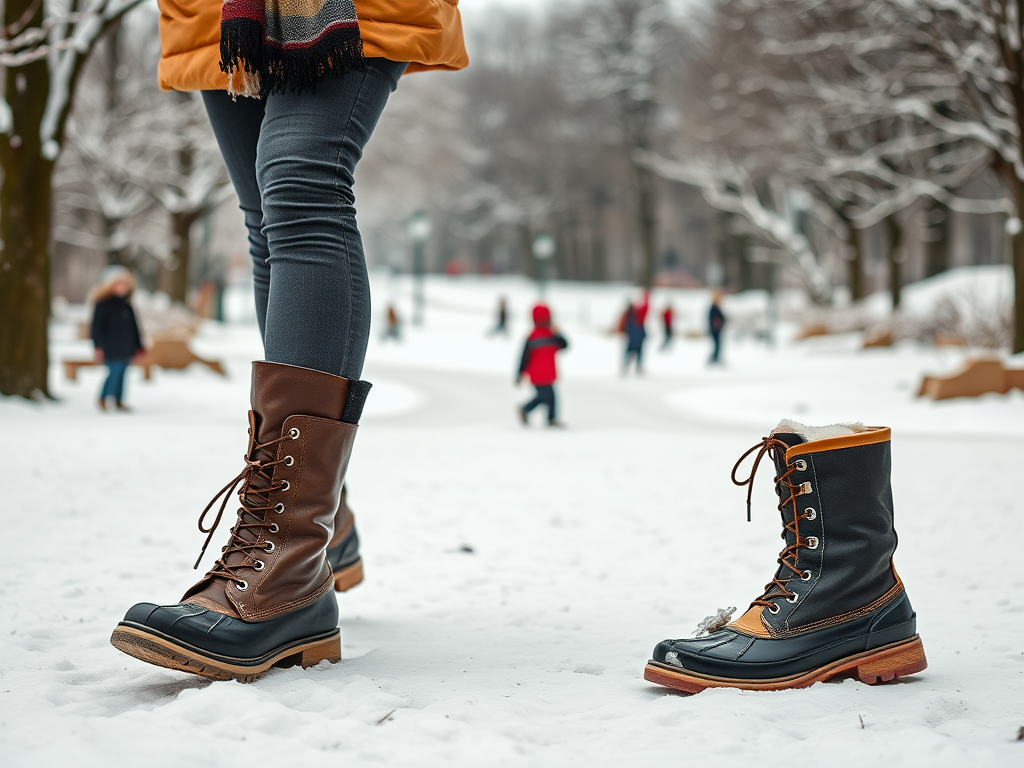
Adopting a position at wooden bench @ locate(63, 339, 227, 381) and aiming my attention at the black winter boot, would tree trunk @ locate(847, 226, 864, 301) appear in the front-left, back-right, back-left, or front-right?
back-left

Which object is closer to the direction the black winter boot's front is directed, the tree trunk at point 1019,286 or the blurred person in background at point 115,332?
the blurred person in background

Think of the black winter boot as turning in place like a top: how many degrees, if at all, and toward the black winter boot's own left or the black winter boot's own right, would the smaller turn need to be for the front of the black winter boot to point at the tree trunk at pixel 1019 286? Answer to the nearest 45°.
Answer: approximately 90° to the black winter boot's own right

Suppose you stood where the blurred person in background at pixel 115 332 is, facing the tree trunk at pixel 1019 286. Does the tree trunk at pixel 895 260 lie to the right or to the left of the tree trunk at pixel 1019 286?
left

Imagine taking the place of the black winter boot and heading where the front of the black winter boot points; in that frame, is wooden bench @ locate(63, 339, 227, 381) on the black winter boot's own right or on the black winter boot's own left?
on the black winter boot's own right

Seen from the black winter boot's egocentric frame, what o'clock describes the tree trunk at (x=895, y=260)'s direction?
The tree trunk is roughly at 3 o'clock from the black winter boot.

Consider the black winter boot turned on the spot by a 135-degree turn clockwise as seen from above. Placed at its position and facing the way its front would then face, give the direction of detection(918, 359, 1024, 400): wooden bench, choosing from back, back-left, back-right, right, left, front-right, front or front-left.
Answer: front-left

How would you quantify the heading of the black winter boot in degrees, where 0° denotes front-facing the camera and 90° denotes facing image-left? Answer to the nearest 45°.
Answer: approximately 90°

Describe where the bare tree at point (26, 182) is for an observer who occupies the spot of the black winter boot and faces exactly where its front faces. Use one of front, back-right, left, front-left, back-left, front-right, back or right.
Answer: front-right

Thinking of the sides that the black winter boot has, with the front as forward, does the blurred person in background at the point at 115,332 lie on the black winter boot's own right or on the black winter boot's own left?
on the black winter boot's own right

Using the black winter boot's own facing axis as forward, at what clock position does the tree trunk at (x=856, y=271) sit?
The tree trunk is roughly at 3 o'clock from the black winter boot.

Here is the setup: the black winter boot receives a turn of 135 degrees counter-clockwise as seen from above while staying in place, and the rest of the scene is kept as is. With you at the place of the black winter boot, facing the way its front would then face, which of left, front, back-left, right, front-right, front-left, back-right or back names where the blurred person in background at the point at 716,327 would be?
back-left
